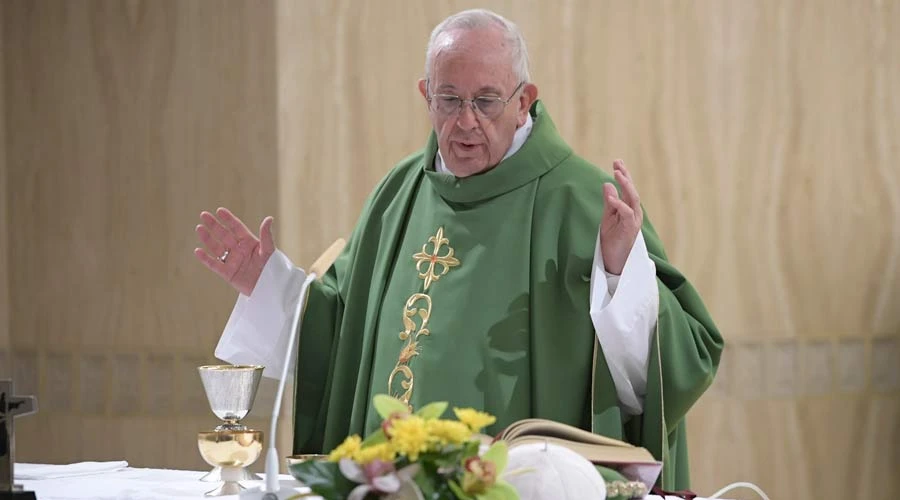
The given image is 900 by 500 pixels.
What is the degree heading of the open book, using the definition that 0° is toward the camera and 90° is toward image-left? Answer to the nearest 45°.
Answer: approximately 180°

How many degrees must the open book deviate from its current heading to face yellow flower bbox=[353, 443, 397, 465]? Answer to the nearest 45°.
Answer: approximately 135° to its left

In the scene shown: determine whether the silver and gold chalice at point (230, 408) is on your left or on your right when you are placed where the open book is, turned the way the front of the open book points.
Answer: on your left

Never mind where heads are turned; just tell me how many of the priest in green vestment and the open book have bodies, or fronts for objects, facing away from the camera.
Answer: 1

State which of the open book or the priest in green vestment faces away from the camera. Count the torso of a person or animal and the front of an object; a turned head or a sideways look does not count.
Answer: the open book

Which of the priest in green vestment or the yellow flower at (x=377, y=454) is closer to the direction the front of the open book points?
the priest in green vestment

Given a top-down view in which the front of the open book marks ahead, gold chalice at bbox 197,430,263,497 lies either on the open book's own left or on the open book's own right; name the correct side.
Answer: on the open book's own left
